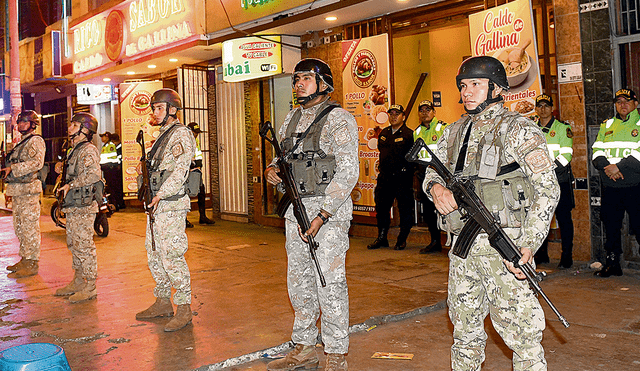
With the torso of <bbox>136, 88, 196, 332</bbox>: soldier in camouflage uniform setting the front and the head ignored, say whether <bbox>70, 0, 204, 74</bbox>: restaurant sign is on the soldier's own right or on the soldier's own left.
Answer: on the soldier's own right

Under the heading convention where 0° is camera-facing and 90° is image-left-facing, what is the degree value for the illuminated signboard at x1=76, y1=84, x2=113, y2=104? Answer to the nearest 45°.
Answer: approximately 0°

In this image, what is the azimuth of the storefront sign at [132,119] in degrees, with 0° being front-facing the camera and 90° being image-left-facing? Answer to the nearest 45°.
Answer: approximately 0°

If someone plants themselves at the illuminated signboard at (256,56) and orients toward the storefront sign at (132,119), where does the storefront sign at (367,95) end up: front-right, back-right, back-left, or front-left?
back-right

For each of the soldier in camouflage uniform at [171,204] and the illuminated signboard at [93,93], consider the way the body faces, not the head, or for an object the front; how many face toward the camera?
1
